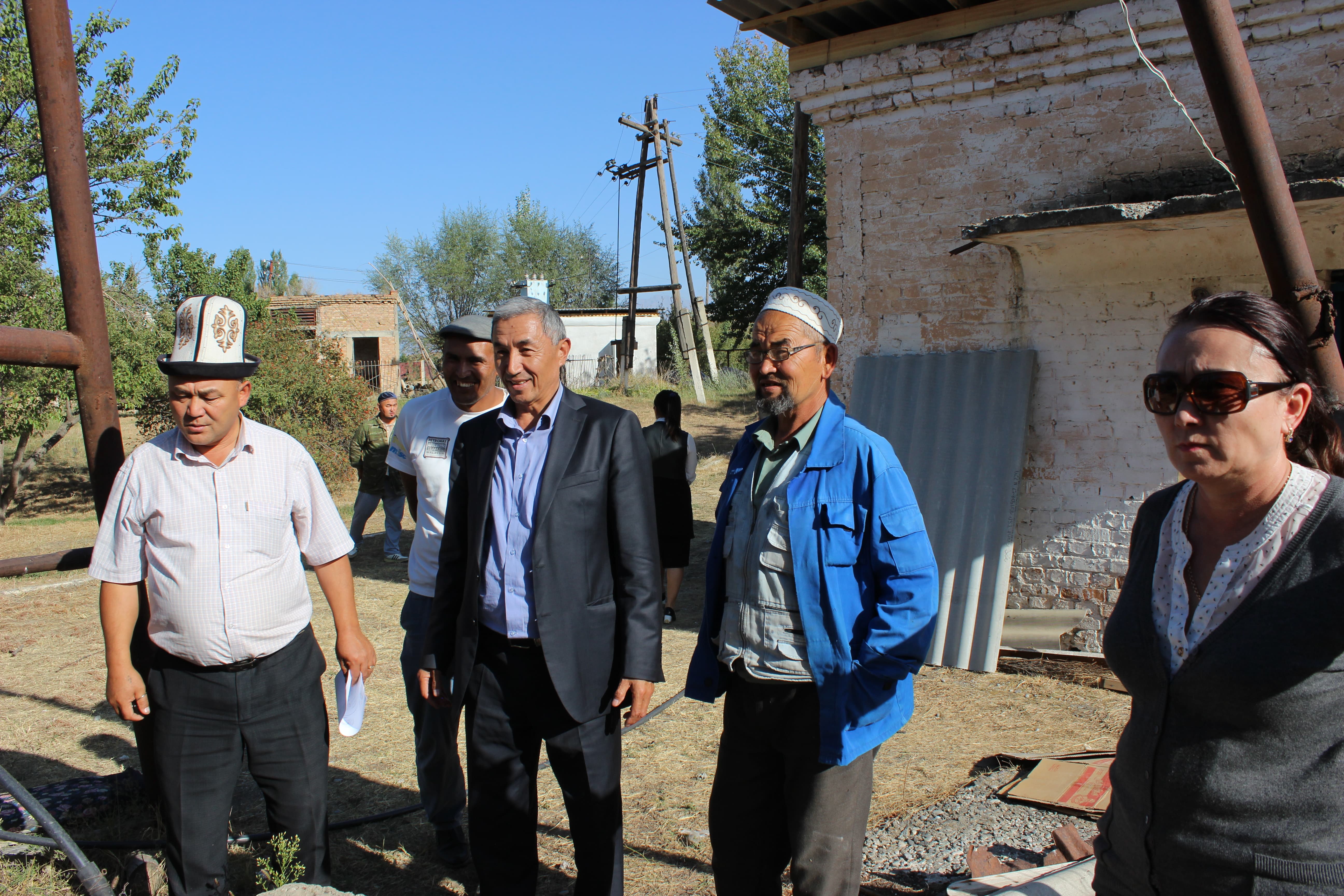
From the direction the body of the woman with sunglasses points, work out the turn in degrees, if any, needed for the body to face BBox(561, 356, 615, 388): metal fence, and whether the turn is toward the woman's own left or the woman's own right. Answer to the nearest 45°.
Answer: approximately 90° to the woman's own right

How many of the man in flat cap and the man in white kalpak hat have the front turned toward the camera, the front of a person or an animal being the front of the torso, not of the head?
2

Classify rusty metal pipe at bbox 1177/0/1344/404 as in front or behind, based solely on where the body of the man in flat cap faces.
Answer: in front

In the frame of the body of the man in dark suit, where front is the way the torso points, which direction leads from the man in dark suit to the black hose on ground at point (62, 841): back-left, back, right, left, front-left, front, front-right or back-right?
front-right

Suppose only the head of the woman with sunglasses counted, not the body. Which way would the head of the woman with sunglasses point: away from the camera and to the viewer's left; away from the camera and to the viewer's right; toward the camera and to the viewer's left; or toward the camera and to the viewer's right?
toward the camera and to the viewer's left

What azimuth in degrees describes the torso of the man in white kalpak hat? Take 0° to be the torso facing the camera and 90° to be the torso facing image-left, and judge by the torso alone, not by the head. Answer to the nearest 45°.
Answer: approximately 0°

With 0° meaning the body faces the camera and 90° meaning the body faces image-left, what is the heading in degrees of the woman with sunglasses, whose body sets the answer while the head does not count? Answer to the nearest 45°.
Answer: approximately 45°

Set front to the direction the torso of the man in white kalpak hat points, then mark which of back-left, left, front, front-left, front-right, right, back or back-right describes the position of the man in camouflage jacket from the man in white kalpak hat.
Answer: back

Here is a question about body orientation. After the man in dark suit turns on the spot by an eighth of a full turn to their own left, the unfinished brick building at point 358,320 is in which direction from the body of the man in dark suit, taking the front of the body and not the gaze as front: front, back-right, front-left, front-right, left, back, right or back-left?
back

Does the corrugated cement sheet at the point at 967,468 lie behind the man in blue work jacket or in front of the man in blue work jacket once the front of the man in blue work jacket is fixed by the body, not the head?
behind

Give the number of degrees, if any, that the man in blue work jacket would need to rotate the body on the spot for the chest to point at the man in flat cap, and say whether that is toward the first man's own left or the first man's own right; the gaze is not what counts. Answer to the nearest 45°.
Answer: approximately 90° to the first man's own right

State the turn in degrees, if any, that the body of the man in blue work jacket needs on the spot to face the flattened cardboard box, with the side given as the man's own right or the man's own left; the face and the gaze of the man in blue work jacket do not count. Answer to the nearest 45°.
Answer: approximately 180°

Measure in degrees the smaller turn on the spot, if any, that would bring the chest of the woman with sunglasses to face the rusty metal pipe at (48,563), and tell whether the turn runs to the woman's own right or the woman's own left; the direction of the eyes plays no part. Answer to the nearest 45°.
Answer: approximately 45° to the woman's own right

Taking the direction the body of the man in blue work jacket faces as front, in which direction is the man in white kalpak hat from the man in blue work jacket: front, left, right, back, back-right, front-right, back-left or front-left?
front-right

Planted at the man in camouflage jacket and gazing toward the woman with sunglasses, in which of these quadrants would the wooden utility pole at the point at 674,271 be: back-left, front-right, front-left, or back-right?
back-left
